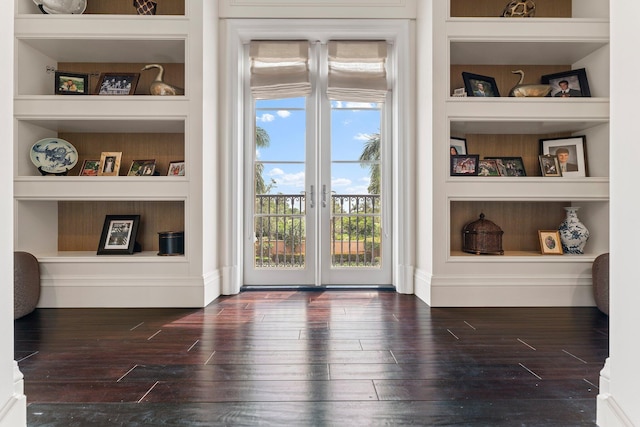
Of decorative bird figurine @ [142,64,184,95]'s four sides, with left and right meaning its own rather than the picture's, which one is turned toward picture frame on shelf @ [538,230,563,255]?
back

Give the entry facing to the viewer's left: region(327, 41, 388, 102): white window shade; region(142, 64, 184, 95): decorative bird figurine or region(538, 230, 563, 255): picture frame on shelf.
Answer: the decorative bird figurine

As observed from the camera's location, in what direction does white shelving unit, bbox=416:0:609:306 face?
facing the viewer

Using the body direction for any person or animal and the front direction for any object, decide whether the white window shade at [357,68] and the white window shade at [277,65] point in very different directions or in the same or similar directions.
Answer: same or similar directions

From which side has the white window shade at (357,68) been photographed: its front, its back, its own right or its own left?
front

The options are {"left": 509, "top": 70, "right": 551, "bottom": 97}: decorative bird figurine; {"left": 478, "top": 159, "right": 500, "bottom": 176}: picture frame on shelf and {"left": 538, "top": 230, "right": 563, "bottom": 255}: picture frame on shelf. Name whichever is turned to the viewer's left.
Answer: the decorative bird figurine

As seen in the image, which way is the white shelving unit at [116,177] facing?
toward the camera

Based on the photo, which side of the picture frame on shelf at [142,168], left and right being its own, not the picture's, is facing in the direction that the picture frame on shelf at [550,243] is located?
left

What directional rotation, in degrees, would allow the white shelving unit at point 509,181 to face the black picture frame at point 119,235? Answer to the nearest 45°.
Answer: approximately 90° to its right

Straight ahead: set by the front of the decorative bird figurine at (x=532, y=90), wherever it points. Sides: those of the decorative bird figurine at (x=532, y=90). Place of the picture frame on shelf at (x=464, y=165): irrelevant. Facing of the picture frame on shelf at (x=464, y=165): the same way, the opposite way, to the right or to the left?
to the left

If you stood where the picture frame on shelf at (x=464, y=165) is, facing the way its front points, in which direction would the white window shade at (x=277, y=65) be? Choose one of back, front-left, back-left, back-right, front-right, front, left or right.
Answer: right

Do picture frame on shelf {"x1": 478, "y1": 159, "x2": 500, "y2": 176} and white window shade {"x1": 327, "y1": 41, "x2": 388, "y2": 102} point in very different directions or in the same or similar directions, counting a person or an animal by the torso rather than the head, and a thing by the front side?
same or similar directions

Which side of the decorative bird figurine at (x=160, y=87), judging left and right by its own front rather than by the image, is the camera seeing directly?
left

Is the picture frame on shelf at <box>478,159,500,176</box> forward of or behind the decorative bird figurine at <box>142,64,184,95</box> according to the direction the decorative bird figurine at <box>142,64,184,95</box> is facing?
behind

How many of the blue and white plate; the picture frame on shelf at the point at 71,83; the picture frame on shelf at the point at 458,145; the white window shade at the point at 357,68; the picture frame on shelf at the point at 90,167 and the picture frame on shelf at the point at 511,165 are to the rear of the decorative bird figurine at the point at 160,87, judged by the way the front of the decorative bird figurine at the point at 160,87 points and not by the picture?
3

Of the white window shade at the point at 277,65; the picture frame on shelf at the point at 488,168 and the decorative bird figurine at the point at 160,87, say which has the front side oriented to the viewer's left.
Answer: the decorative bird figurine

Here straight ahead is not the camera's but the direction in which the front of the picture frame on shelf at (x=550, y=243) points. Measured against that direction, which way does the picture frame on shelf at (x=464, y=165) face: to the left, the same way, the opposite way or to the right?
the same way

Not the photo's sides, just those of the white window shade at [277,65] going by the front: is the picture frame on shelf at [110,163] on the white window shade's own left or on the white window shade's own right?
on the white window shade's own right

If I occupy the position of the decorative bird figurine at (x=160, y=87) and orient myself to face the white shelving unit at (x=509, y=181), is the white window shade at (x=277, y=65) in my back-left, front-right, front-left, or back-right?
front-left

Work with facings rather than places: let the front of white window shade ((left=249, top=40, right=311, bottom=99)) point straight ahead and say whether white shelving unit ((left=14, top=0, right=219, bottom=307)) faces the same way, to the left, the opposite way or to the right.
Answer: the same way

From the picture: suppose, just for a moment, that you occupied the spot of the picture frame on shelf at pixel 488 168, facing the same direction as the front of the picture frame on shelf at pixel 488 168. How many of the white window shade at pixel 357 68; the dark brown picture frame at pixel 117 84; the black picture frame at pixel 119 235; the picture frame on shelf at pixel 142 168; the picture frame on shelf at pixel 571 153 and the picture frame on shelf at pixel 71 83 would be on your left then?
1
